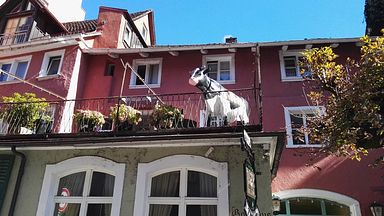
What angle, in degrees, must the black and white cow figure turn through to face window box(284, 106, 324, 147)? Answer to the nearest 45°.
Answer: approximately 180°

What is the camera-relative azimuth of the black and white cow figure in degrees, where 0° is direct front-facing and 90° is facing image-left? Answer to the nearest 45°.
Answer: approximately 45°

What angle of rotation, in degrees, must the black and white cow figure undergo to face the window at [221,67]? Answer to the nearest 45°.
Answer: approximately 135° to its right

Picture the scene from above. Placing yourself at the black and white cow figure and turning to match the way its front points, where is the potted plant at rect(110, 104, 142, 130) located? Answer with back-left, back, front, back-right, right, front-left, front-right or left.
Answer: front-right

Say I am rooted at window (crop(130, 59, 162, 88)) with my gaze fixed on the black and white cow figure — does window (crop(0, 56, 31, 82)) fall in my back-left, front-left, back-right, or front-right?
back-right

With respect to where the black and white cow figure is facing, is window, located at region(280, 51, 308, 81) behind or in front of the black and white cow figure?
behind
